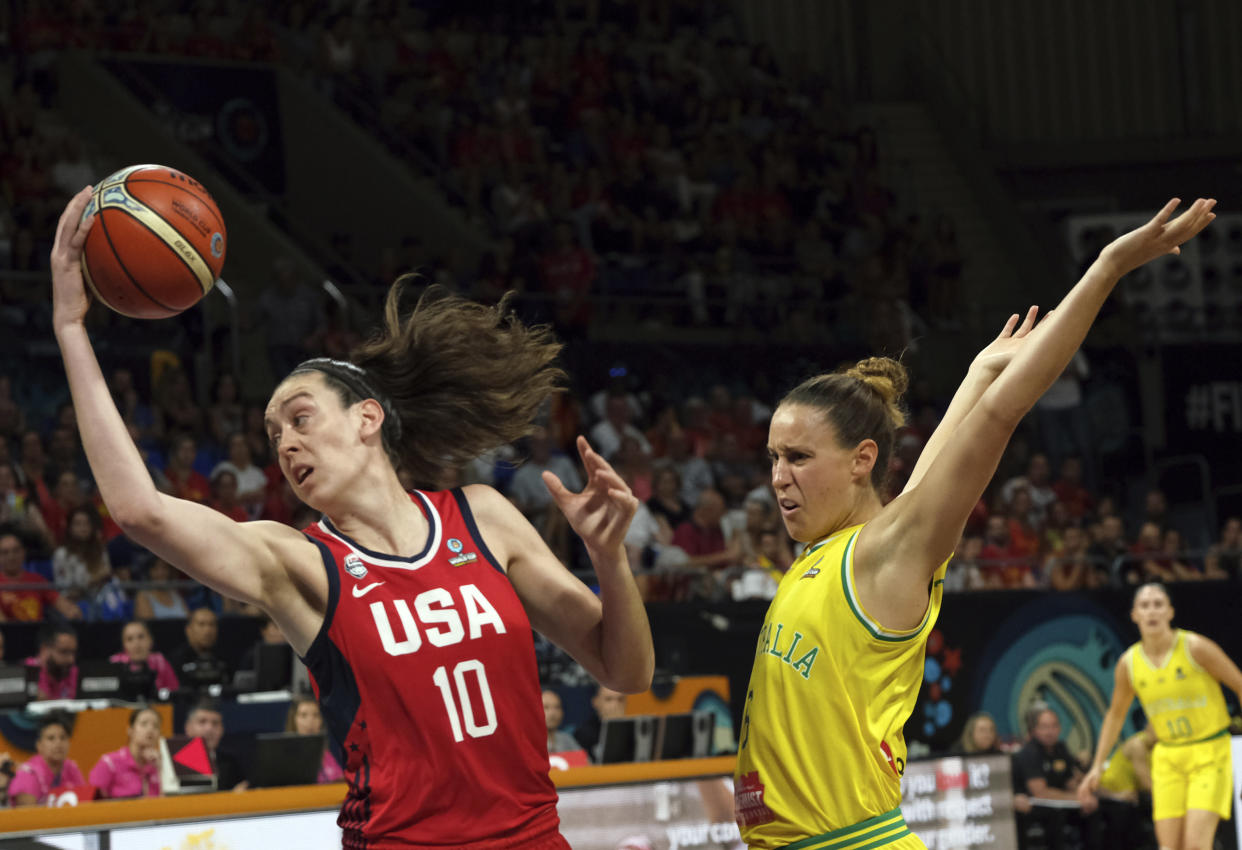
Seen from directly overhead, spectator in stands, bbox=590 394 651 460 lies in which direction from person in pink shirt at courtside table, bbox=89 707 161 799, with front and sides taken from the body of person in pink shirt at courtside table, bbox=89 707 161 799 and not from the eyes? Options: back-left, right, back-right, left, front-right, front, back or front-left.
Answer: left

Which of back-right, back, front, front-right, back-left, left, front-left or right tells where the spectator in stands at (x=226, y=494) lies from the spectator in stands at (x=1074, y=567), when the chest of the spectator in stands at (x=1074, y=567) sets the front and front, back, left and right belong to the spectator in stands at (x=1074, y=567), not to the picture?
front-right

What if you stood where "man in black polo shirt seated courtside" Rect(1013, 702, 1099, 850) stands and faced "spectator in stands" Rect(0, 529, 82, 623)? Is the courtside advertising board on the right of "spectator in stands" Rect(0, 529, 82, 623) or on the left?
left

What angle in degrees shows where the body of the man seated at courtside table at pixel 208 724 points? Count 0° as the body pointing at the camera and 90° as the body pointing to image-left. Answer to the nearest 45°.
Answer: approximately 0°

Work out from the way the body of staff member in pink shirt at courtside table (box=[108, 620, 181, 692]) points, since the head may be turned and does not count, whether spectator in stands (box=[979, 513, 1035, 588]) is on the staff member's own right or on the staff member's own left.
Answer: on the staff member's own left
